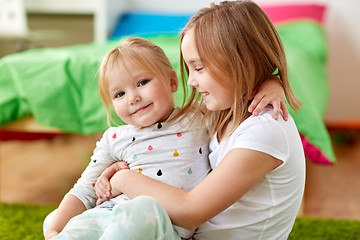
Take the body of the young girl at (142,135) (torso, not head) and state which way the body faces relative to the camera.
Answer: toward the camera

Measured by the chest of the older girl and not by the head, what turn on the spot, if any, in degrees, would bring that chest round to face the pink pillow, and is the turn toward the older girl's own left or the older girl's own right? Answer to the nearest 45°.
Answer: approximately 90° to the older girl's own right

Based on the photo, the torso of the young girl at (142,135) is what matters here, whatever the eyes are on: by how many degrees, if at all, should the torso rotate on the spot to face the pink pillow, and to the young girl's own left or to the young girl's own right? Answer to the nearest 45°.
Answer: approximately 180°

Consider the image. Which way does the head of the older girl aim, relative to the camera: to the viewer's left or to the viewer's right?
to the viewer's left

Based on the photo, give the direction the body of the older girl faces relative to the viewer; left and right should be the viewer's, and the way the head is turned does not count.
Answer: facing to the left of the viewer
